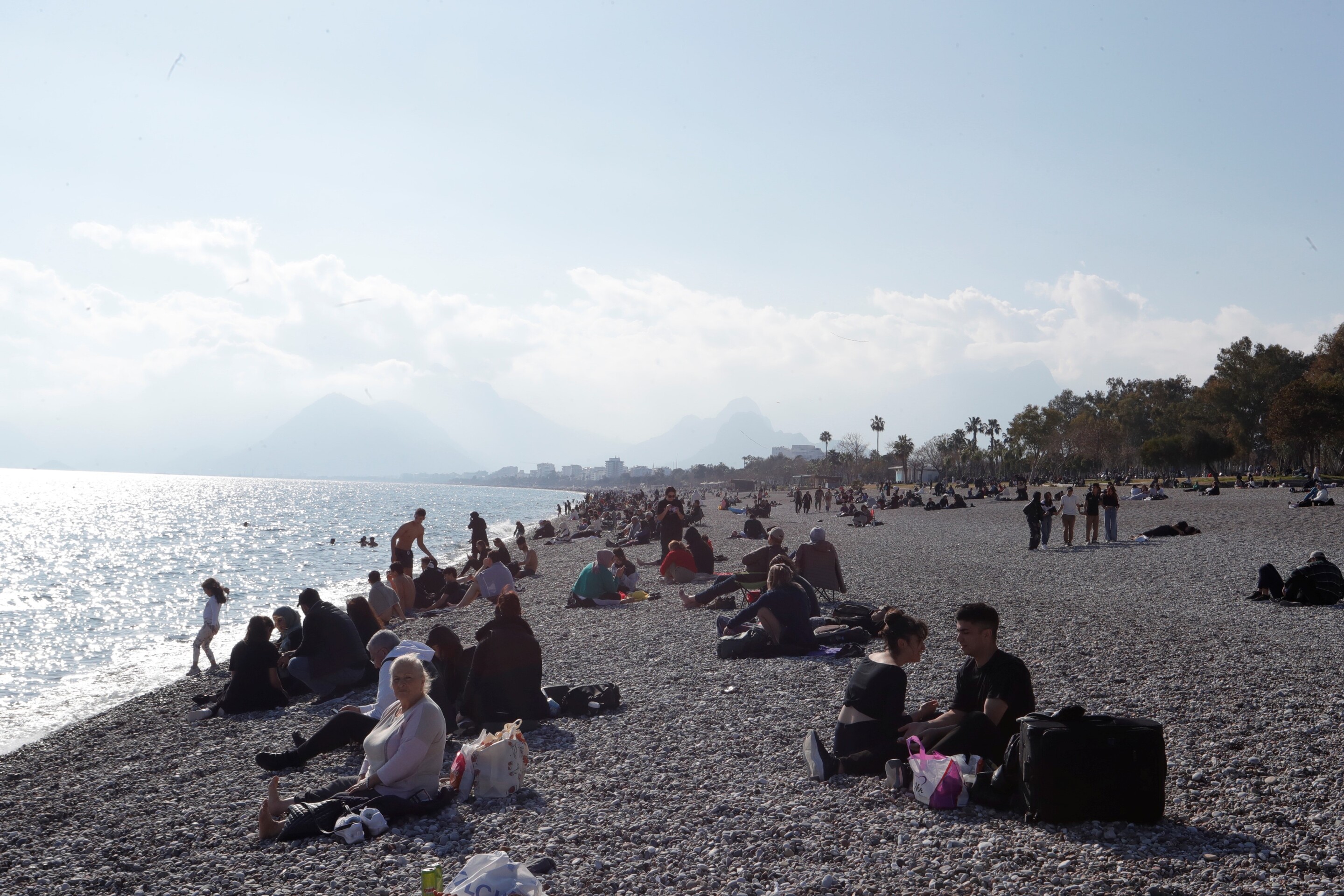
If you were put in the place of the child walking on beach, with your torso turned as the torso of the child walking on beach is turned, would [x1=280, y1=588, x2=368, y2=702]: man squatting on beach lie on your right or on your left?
on your left

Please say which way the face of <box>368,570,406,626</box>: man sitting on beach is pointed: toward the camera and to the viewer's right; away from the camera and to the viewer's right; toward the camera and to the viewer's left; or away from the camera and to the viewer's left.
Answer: away from the camera and to the viewer's left

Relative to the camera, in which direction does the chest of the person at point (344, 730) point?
to the viewer's left

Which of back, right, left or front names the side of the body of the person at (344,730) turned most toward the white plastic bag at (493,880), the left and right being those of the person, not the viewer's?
left

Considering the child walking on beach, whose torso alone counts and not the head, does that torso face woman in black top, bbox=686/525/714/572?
no

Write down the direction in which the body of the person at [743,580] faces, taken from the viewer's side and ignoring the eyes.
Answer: to the viewer's left

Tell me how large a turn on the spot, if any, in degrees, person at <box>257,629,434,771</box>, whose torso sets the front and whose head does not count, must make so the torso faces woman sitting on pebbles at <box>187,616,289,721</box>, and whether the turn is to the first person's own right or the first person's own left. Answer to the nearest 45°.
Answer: approximately 90° to the first person's own right

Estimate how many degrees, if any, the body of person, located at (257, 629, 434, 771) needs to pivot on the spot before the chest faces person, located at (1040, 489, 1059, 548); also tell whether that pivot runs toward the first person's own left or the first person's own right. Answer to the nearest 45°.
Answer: approximately 135° to the first person's own right

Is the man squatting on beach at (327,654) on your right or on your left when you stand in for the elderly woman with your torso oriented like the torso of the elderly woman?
on your right

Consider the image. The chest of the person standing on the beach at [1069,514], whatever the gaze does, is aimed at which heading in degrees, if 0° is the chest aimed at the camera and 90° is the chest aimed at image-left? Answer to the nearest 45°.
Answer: approximately 0°

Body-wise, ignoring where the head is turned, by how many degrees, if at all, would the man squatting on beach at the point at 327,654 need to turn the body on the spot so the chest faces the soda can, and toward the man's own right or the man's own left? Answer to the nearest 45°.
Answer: approximately 135° to the man's own left

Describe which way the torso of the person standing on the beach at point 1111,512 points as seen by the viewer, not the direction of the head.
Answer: toward the camera

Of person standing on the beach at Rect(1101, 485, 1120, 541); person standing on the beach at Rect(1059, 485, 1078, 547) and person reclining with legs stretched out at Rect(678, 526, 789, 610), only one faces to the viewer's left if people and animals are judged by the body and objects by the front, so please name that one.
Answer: the person reclining with legs stretched out

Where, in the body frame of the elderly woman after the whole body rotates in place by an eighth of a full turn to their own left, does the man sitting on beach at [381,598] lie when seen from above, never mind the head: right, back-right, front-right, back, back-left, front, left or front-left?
back

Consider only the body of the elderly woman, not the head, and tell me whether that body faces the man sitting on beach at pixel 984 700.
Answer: no

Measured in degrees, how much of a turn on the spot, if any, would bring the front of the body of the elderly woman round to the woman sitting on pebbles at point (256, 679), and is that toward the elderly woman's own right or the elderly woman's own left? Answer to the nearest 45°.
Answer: approximately 135° to the elderly woman's own right

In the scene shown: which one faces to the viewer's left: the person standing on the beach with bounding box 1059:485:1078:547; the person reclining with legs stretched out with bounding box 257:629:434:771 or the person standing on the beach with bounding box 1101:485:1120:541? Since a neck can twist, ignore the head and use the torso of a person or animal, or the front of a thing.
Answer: the person reclining with legs stretched out

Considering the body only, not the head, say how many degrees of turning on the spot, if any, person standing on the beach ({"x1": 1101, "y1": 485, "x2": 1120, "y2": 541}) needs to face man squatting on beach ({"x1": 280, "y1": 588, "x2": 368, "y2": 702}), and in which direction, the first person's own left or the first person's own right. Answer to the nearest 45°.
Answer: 0° — they already face them

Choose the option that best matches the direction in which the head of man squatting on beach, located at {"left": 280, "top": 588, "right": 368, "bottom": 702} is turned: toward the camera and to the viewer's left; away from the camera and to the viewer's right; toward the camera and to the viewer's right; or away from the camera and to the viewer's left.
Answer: away from the camera and to the viewer's left

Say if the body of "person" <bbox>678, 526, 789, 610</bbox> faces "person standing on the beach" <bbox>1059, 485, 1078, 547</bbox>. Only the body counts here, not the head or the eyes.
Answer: no
